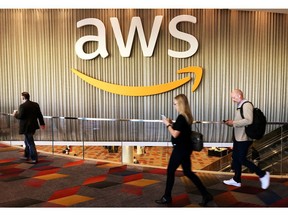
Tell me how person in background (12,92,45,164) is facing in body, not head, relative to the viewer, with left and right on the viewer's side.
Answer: facing away from the viewer and to the left of the viewer

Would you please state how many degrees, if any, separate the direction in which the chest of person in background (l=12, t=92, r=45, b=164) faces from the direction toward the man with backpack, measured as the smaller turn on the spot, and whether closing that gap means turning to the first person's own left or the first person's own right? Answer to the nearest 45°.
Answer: approximately 180°
